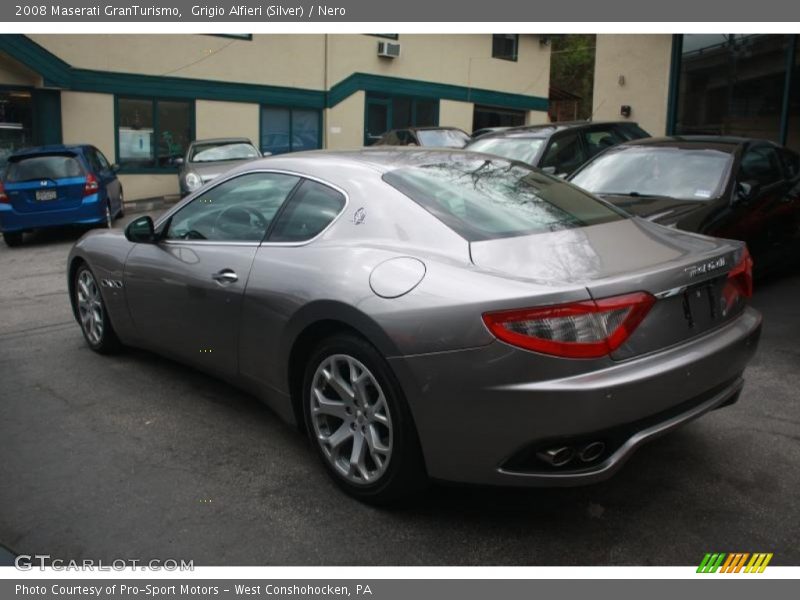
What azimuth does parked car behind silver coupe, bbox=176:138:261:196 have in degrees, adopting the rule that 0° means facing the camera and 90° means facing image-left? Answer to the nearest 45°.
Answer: approximately 0°

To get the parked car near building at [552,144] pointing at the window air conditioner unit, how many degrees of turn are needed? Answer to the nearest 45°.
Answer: approximately 135° to its right

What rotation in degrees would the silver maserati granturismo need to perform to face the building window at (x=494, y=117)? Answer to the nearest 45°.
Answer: approximately 45° to its right

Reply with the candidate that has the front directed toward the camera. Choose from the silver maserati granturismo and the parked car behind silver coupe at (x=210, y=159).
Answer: the parked car behind silver coupe

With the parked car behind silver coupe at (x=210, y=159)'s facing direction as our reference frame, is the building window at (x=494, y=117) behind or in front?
behind

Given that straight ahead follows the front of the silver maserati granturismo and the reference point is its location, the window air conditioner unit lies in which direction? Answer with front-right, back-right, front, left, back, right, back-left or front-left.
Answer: front-right

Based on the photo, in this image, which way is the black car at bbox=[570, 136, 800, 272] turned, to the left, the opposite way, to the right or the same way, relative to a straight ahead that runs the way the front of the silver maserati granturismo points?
to the left

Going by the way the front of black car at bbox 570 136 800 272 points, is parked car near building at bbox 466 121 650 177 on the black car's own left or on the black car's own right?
on the black car's own right

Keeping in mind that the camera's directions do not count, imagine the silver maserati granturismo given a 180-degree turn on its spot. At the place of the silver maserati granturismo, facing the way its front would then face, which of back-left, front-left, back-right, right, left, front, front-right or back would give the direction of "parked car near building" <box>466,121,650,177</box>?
back-left

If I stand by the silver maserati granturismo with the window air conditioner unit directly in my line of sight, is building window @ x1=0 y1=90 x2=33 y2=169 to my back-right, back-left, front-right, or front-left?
front-left

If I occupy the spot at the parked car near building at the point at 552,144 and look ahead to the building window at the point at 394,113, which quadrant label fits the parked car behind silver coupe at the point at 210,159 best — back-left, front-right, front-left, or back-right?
front-left

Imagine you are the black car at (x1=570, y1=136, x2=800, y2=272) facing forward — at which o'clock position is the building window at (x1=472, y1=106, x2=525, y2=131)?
The building window is roughly at 4 o'clock from the black car.

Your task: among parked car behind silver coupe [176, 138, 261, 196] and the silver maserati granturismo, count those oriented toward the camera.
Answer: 1

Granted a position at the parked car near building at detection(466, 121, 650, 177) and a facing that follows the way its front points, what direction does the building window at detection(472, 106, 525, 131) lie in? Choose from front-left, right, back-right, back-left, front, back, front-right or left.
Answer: back-right

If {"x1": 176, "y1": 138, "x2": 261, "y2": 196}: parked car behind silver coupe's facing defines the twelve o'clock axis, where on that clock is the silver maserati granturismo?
The silver maserati granturismo is roughly at 12 o'clock from the parked car behind silver coupe.

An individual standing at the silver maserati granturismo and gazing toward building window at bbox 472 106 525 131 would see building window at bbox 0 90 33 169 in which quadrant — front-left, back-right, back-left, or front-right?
front-left

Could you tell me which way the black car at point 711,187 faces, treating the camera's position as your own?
facing the viewer and to the left of the viewer
